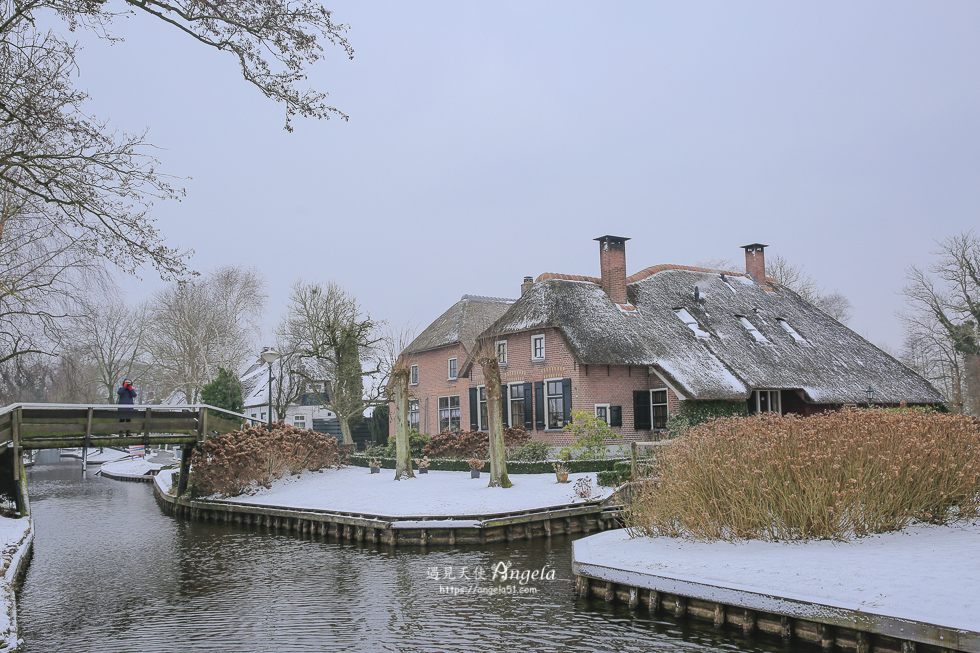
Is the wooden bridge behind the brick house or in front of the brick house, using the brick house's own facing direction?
in front

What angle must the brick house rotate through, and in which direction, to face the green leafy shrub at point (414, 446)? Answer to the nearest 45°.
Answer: approximately 45° to its right

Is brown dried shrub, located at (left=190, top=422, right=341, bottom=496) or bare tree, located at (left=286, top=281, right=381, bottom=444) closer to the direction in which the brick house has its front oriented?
the brown dried shrub

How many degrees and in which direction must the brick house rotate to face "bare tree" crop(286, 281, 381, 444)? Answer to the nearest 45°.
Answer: approximately 45° to its right

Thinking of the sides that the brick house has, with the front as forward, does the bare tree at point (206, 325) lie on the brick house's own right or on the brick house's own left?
on the brick house's own right

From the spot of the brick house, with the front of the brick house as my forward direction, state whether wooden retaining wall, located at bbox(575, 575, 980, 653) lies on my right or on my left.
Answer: on my left

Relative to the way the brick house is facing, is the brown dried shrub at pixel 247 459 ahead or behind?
ahead

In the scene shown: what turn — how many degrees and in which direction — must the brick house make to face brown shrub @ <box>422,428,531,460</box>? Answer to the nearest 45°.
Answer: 0° — it already faces it

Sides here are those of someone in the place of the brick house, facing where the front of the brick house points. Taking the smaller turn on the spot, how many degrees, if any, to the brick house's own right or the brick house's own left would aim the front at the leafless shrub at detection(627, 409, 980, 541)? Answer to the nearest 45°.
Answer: approximately 45° to the brick house's own left

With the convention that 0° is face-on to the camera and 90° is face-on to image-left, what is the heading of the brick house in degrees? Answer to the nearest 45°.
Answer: approximately 45°

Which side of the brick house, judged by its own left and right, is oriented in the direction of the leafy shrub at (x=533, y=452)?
front
